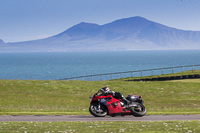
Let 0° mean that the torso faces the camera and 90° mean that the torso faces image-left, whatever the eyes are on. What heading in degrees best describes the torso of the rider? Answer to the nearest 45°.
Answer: approximately 90°

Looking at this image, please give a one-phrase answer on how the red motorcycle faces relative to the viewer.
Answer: facing to the left of the viewer
